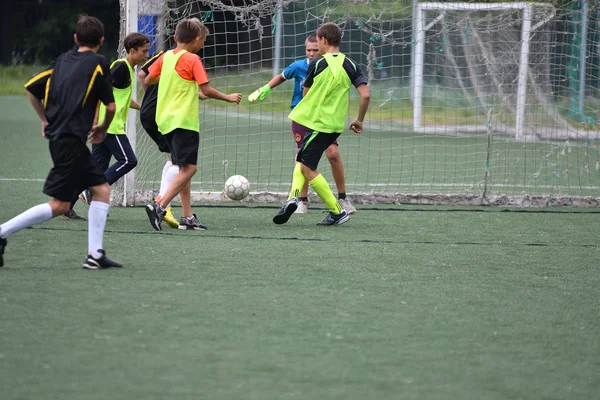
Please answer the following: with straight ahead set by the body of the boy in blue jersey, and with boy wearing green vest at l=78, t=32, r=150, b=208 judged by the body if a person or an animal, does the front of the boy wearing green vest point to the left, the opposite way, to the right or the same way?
to the left

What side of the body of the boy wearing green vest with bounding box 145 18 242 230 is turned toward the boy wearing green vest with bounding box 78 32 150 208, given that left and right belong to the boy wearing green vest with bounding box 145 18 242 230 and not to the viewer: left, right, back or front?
left

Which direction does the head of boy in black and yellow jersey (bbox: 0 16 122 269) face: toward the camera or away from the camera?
away from the camera

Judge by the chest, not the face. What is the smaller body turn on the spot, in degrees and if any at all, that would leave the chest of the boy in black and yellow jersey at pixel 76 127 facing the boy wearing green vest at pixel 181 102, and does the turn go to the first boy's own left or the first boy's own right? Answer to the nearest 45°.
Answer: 0° — they already face them

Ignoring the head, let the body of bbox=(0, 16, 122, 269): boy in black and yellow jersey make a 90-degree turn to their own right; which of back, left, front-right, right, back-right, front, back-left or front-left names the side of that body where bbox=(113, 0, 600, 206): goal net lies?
left

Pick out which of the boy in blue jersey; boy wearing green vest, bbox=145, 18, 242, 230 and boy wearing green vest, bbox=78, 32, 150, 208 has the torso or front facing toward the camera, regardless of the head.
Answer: the boy in blue jersey

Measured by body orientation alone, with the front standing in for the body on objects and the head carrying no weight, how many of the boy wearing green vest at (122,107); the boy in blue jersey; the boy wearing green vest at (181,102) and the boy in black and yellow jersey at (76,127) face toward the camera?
1

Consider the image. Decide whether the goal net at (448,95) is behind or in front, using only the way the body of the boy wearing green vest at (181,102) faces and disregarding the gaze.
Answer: in front

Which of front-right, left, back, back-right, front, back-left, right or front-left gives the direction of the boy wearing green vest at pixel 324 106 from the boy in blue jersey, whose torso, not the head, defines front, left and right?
front

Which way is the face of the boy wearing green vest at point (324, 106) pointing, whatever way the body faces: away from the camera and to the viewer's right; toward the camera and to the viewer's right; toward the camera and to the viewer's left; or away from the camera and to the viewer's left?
away from the camera and to the viewer's left

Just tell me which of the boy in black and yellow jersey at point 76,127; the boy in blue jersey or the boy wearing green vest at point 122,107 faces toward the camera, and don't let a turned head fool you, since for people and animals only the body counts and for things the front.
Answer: the boy in blue jersey

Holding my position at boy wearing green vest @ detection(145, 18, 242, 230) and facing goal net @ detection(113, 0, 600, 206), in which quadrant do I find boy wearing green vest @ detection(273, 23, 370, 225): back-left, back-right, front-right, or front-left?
front-right

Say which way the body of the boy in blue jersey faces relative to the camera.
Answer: toward the camera

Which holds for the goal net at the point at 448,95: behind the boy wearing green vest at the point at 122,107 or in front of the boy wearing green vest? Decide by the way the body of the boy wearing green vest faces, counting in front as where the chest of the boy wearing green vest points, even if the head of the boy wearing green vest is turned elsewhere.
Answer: in front

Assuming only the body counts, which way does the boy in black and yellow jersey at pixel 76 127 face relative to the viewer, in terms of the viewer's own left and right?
facing away from the viewer and to the right of the viewer

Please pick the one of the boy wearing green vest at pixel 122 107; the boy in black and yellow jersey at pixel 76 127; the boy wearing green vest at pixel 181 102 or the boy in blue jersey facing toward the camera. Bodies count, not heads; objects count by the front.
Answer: the boy in blue jersey

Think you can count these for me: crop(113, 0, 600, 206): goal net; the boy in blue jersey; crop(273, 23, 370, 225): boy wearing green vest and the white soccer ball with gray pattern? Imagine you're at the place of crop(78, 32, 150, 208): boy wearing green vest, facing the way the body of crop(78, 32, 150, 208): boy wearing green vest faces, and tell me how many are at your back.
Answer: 0

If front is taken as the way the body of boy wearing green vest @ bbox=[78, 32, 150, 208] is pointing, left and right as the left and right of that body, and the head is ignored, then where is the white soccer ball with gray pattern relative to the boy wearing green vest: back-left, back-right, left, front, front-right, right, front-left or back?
front-left

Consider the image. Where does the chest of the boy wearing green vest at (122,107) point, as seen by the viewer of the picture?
to the viewer's right
